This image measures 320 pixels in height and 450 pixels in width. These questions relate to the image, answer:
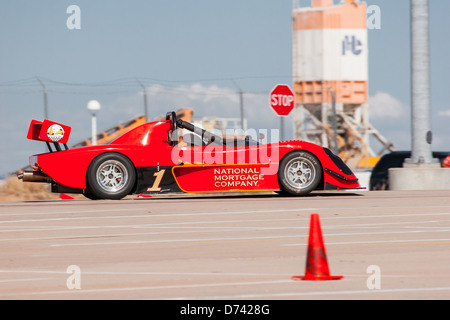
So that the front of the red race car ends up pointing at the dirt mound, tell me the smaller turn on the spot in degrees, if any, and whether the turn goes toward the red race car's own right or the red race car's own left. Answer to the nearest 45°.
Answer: approximately 135° to the red race car's own left

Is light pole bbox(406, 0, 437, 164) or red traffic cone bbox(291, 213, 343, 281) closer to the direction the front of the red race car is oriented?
the light pole

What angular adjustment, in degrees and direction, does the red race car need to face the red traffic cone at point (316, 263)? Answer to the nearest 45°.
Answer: approximately 90° to its right

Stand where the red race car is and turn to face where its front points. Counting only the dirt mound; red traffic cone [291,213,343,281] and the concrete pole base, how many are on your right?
1

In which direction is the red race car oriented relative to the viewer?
to the viewer's right

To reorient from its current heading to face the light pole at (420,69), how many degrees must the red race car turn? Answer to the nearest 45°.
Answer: approximately 45° to its left

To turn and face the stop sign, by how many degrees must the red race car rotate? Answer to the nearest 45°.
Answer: approximately 90° to its left
